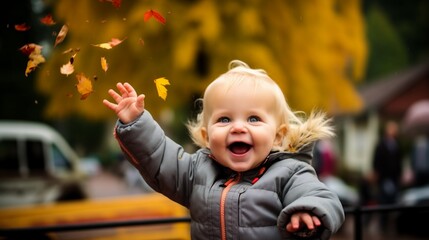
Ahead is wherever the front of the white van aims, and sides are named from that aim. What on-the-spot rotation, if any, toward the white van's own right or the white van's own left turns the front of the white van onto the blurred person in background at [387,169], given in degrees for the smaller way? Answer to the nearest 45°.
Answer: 0° — it already faces them

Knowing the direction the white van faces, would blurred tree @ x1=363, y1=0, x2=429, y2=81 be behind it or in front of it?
in front

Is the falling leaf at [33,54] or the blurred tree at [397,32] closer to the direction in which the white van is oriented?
the blurred tree

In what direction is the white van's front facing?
to the viewer's right

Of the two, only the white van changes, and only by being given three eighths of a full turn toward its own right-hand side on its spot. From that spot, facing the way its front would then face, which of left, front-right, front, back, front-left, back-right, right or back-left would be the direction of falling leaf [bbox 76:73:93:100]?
front-left

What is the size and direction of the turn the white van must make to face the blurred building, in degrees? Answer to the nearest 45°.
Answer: approximately 45° to its left

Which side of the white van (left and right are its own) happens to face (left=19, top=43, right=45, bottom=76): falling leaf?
right

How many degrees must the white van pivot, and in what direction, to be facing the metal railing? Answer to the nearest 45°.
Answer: approximately 90° to its right

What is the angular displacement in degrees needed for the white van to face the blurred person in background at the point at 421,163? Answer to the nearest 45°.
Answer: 0° — it already faces them

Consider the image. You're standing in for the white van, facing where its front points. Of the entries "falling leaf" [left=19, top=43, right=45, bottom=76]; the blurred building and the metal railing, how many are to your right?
2

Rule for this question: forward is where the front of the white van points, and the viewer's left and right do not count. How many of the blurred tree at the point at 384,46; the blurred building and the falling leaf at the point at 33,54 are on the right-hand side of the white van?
1

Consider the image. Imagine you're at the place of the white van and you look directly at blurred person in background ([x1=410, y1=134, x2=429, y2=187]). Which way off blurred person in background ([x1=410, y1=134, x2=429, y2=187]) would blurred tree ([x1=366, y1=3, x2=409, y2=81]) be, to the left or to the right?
left
